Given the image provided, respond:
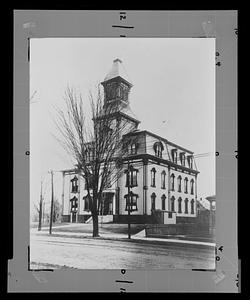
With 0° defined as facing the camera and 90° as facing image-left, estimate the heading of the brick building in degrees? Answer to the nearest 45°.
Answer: approximately 45°
